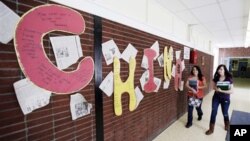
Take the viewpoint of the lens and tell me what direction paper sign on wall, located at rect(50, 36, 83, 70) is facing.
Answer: facing the viewer and to the right of the viewer

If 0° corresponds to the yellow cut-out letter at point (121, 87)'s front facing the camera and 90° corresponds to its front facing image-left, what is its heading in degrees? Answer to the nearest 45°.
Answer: approximately 315°

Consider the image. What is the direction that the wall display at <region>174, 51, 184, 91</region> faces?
to the viewer's right

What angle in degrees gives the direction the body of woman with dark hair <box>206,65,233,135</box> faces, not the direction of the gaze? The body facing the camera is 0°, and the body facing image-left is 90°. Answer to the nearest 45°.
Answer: approximately 0°

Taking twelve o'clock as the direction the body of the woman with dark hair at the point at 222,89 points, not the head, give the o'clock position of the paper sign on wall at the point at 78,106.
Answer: The paper sign on wall is roughly at 1 o'clock from the woman with dark hair.

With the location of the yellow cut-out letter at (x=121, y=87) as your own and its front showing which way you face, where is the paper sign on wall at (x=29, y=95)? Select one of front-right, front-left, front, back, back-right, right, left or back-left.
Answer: right

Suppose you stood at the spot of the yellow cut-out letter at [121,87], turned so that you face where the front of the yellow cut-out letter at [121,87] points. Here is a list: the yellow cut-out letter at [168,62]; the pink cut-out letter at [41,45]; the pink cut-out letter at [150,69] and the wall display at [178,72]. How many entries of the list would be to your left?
3

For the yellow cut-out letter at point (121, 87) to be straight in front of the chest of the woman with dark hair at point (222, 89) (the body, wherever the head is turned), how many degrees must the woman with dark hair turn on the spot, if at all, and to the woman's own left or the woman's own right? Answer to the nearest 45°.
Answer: approximately 45° to the woman's own right

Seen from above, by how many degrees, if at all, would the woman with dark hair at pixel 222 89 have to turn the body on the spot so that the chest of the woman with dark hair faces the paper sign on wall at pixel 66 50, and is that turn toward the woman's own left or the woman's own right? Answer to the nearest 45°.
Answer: approximately 45° to the woman's own right

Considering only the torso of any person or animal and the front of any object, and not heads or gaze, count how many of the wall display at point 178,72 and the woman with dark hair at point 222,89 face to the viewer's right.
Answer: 1
